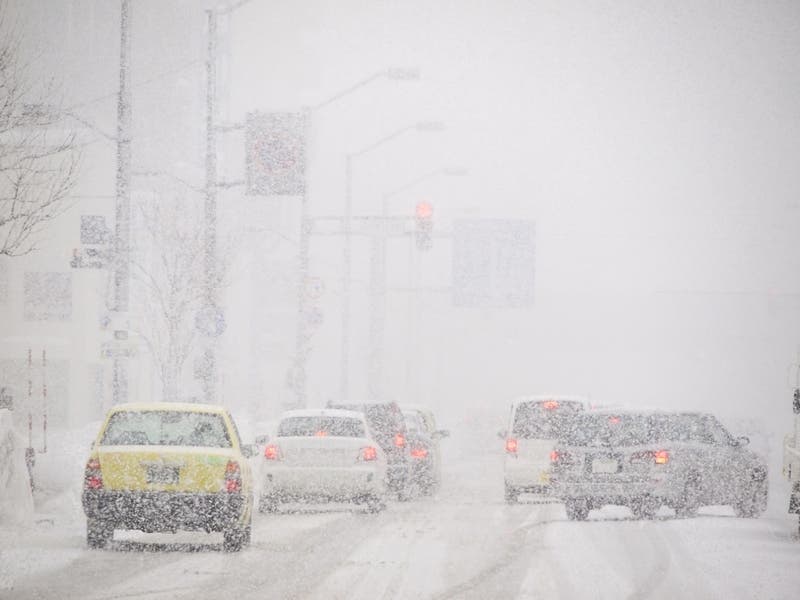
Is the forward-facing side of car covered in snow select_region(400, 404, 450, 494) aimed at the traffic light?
yes

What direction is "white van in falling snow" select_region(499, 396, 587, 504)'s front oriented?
away from the camera

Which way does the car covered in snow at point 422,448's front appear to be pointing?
away from the camera

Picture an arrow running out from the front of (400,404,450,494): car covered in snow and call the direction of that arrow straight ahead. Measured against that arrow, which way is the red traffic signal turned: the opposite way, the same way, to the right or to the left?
the opposite way

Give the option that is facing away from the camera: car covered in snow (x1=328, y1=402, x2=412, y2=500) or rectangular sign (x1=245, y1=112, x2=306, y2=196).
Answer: the car covered in snow

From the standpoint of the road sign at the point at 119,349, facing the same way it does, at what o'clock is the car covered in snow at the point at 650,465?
The car covered in snow is roughly at 10 o'clock from the road sign.

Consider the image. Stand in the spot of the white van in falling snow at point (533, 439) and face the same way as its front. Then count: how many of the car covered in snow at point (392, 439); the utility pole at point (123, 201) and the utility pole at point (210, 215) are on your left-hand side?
3

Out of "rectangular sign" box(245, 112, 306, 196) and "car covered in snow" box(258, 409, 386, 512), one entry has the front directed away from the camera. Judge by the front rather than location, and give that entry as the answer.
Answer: the car covered in snow

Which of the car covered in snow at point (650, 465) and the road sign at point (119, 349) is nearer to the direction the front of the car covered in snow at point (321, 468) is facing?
the road sign

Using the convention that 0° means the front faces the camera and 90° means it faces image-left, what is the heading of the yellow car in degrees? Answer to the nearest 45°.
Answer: approximately 180°

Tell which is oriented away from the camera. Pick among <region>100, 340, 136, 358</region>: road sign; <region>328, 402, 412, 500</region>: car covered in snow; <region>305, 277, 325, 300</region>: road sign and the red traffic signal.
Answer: the car covered in snow

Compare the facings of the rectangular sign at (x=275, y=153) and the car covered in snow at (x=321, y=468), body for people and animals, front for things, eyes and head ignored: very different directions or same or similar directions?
very different directions
